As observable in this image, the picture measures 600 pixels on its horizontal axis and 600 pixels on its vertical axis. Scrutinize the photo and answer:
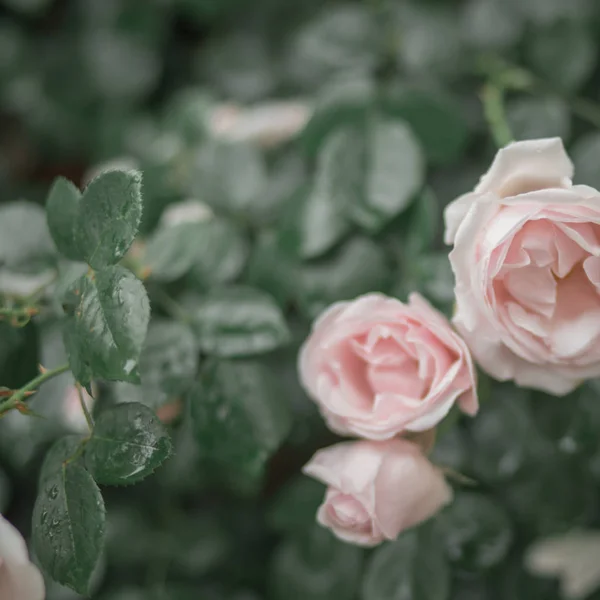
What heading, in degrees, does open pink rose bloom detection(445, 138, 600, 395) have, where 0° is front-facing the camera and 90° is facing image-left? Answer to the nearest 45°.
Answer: approximately 0°

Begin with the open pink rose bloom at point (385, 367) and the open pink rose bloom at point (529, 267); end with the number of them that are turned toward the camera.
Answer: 2

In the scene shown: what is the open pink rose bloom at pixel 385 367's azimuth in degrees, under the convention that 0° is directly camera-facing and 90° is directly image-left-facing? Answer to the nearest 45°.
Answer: approximately 0°
